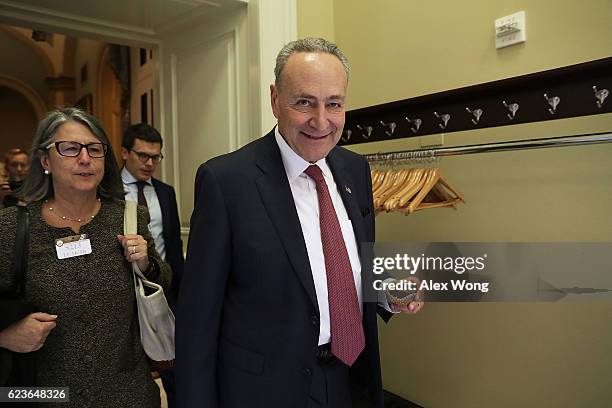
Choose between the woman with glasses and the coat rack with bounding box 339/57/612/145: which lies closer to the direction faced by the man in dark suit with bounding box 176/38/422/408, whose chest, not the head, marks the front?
the coat rack

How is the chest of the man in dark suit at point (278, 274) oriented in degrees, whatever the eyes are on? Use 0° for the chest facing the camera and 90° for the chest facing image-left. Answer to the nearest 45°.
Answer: approximately 315°

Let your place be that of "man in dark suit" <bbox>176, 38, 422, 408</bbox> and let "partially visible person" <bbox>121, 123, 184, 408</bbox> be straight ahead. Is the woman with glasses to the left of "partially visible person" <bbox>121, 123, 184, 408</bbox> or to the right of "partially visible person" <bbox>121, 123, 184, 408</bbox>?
left

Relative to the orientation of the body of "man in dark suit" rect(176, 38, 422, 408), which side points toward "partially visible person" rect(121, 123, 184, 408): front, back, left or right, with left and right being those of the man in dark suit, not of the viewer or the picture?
back

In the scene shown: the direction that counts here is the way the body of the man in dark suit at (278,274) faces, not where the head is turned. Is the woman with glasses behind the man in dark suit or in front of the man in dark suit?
behind

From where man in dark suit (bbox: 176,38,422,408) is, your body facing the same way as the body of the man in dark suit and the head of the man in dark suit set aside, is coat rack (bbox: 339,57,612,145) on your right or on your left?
on your left
